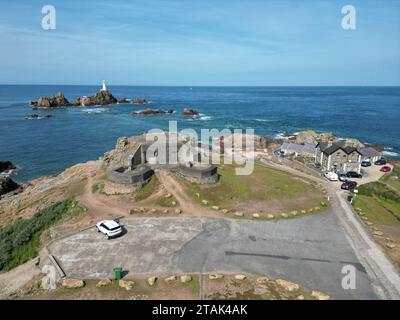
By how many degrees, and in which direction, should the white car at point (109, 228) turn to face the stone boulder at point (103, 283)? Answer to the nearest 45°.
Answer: approximately 135° to its left

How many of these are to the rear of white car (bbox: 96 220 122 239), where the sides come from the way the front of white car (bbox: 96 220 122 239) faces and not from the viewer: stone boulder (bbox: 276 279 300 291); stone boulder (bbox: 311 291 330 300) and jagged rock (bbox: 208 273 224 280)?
3

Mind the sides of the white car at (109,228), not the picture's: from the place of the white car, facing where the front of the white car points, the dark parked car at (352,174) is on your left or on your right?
on your right

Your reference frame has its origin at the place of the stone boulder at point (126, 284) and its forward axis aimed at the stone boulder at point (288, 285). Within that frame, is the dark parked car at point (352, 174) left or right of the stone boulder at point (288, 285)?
left

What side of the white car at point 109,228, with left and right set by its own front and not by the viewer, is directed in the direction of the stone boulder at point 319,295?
back

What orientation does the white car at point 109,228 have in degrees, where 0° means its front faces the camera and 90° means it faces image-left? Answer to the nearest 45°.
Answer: approximately 135°

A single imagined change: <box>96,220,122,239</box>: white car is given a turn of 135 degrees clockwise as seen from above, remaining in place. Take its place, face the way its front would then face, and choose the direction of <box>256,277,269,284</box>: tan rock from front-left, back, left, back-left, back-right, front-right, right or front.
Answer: front-right

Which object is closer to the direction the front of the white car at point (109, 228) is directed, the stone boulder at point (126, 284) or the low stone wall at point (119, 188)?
the low stone wall

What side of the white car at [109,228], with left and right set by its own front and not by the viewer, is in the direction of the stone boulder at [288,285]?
back

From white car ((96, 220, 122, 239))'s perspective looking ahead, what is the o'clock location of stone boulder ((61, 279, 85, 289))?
The stone boulder is roughly at 8 o'clock from the white car.

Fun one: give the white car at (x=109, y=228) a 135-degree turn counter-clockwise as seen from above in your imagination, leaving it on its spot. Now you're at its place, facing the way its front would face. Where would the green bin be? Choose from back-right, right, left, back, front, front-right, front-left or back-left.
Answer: front
